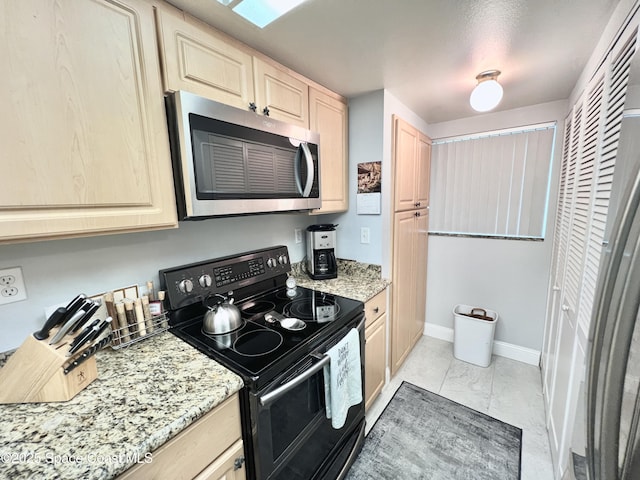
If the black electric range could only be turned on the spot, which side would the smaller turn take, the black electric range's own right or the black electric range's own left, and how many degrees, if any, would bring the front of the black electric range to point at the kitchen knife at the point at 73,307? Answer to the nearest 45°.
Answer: approximately 135° to the black electric range's own right

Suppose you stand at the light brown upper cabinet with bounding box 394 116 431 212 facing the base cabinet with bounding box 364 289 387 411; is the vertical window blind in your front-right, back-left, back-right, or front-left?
back-left

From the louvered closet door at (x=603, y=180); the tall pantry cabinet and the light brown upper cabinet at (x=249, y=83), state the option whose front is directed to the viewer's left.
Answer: the louvered closet door

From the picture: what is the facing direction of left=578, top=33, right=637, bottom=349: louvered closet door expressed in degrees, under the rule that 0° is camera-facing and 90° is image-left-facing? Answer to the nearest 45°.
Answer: approximately 90°

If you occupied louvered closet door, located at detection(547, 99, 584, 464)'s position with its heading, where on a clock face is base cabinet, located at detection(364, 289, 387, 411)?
The base cabinet is roughly at 11 o'clock from the louvered closet door.

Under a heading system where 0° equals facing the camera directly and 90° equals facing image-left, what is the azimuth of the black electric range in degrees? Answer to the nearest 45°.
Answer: approximately 315°

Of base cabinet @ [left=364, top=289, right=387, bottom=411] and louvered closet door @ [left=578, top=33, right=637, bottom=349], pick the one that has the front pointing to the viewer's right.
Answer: the base cabinet

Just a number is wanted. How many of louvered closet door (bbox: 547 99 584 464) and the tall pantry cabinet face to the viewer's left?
1

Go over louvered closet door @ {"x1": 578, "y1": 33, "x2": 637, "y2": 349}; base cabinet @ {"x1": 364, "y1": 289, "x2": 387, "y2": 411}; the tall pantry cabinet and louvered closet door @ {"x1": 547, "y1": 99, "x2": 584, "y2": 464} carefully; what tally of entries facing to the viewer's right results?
2

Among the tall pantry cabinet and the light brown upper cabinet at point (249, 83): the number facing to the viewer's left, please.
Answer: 0

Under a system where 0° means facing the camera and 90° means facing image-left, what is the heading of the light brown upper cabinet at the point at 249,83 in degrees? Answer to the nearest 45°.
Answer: approximately 315°
